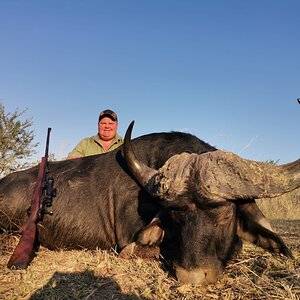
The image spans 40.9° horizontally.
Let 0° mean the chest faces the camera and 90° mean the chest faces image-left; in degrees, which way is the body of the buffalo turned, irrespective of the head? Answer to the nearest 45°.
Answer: approximately 315°

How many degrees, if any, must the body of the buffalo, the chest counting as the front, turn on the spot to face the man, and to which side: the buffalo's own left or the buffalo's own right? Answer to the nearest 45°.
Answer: approximately 135° to the buffalo's own left
